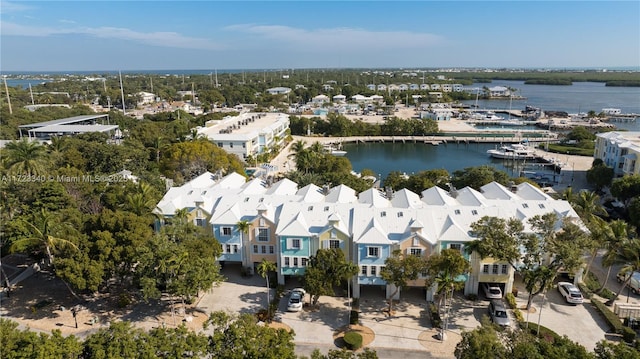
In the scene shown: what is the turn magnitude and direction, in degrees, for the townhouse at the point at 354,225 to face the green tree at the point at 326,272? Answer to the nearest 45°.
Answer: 0° — it already faces it

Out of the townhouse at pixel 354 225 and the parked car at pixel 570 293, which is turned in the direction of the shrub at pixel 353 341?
the townhouse

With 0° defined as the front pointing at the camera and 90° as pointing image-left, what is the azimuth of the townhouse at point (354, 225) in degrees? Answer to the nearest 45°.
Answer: approximately 0°

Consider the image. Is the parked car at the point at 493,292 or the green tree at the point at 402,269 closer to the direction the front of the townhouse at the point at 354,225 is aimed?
the green tree

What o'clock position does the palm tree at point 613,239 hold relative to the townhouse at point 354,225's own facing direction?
The palm tree is roughly at 9 o'clock from the townhouse.

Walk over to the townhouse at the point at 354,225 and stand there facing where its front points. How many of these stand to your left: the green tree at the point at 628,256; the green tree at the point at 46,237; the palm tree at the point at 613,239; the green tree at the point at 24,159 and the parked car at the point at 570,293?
3
